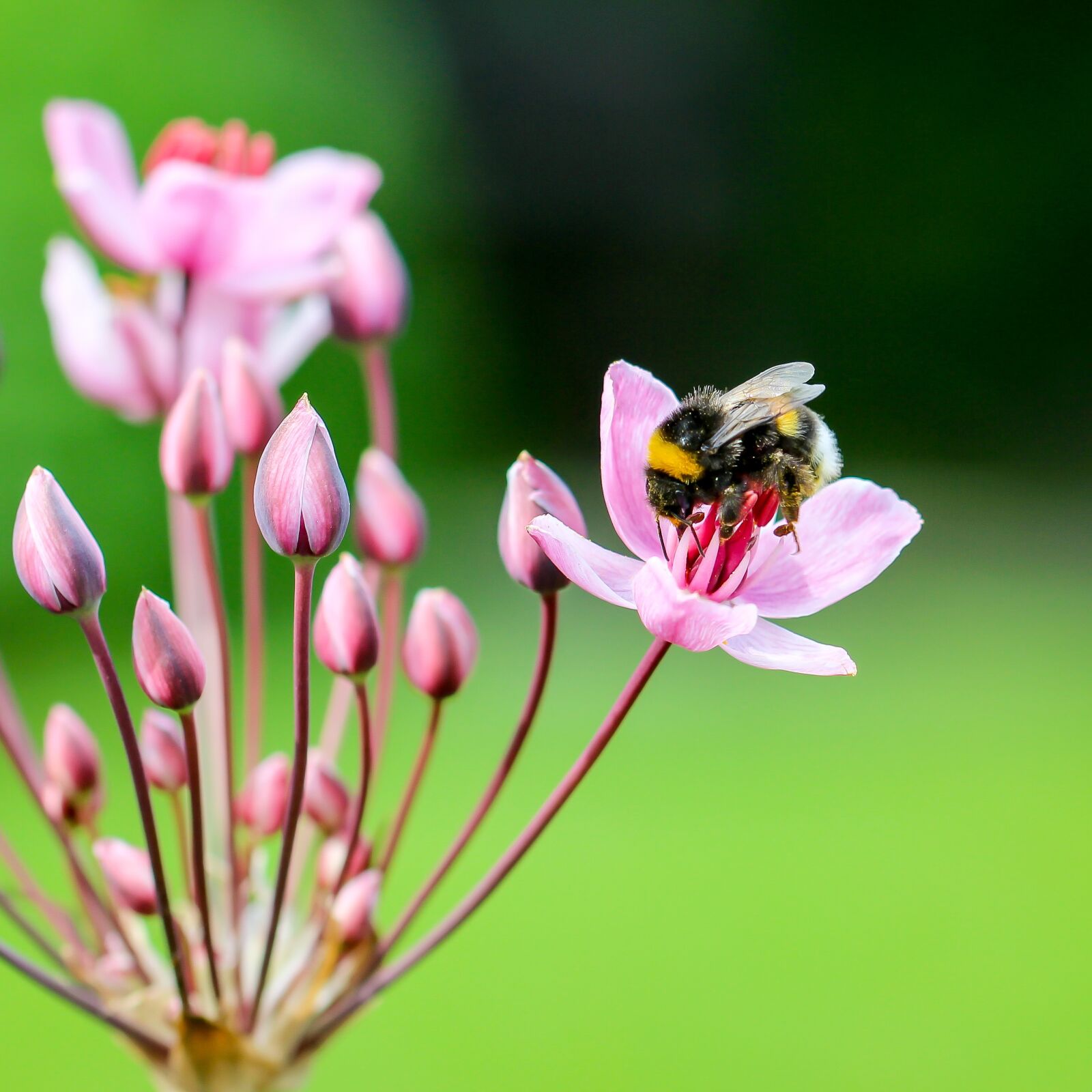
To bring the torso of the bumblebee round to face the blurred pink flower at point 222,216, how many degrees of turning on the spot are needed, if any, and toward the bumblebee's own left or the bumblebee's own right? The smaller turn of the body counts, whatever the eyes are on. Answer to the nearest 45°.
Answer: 0° — it already faces it

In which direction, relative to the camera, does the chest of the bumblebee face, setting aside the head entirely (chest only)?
to the viewer's left

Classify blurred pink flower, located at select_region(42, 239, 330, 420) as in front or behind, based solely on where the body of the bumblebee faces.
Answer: in front
